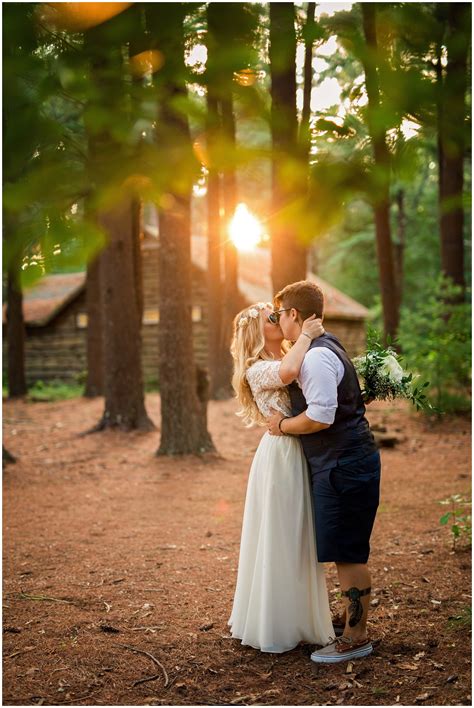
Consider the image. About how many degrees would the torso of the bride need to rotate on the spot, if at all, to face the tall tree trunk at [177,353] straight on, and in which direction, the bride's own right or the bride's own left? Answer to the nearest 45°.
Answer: approximately 90° to the bride's own left

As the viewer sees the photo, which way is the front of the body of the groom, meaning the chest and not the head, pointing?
to the viewer's left

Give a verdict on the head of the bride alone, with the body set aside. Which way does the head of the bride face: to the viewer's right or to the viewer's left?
to the viewer's right

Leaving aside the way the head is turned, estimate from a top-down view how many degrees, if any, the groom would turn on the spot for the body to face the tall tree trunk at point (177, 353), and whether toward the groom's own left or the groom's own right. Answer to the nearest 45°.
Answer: approximately 90° to the groom's own right

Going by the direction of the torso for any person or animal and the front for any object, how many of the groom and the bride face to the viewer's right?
1

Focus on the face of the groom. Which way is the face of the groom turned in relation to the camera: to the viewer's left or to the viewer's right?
to the viewer's left

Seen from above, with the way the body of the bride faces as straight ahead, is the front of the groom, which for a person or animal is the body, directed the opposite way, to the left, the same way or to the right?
the opposite way

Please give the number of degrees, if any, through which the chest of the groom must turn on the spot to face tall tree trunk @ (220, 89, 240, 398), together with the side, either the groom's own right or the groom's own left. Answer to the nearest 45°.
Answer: approximately 90° to the groom's own right

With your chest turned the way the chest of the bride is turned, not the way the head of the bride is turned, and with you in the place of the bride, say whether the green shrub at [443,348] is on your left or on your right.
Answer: on your left

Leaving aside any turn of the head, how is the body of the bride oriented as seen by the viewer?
to the viewer's right

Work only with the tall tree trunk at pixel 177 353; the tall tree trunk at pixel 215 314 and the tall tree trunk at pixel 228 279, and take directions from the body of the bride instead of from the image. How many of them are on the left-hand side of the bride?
3

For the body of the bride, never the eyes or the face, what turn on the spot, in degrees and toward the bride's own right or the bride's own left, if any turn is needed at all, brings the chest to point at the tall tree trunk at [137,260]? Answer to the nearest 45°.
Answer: approximately 90° to the bride's own left

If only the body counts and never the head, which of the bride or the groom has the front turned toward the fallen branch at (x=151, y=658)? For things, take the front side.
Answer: the groom
